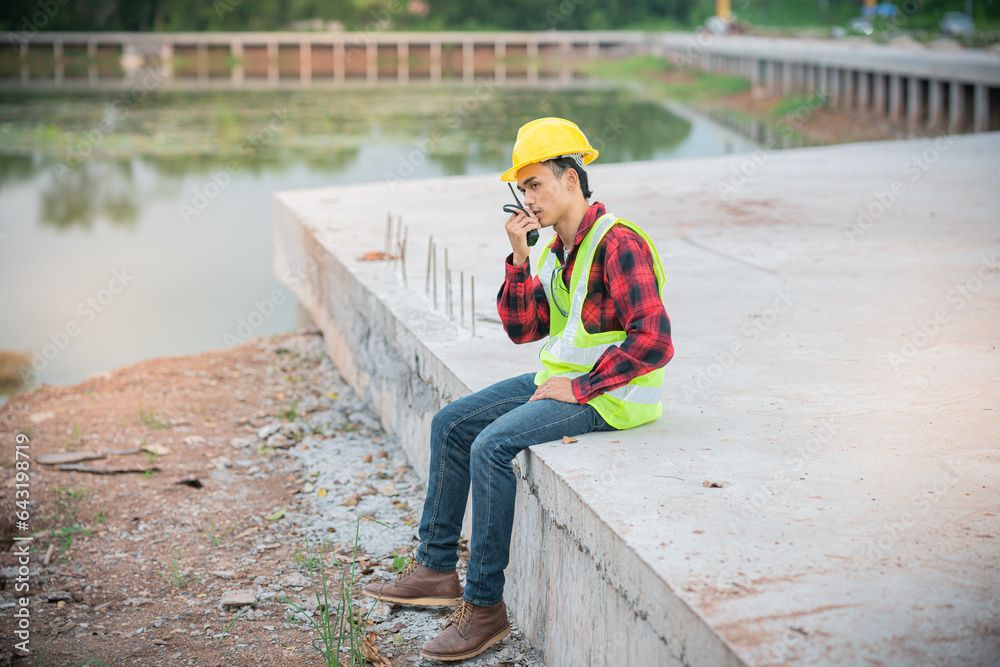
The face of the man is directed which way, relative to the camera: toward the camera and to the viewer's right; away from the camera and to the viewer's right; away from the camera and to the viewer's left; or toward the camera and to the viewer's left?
toward the camera and to the viewer's left

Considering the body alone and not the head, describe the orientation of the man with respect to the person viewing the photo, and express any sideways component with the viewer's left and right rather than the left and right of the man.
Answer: facing the viewer and to the left of the viewer

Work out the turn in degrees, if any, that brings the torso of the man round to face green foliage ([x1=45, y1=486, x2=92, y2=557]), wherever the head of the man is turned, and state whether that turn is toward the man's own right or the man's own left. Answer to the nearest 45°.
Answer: approximately 90° to the man's own right

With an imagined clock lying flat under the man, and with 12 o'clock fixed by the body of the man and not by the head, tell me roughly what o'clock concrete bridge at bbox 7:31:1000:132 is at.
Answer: The concrete bridge is roughly at 5 o'clock from the man.
